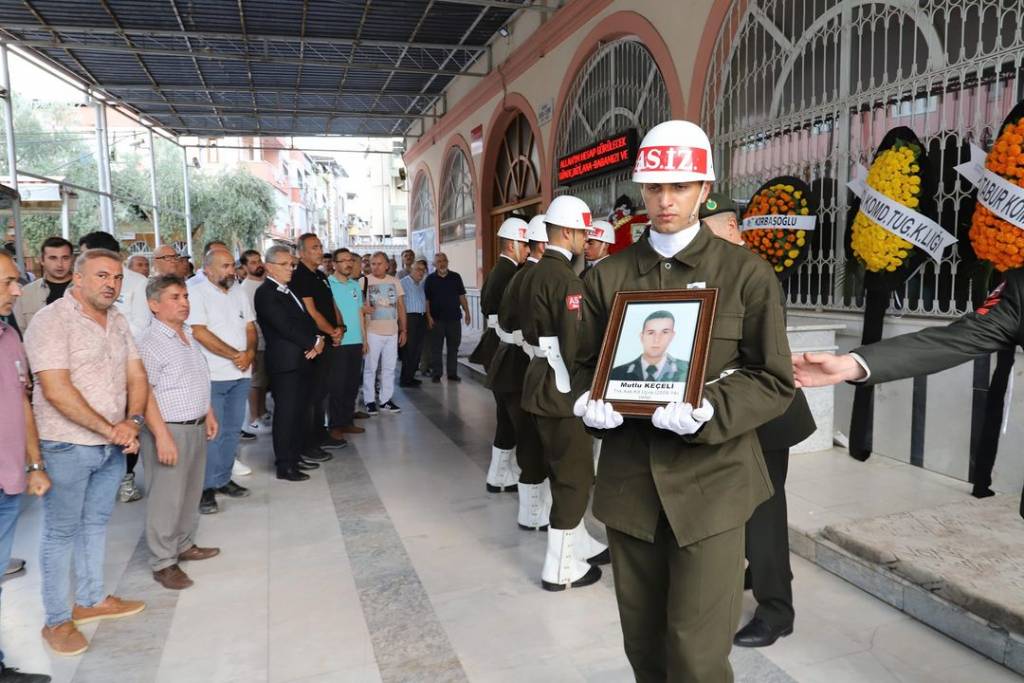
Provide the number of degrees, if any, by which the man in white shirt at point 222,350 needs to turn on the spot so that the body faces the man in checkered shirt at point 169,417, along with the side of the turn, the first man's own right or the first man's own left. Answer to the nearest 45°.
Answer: approximately 45° to the first man's own right

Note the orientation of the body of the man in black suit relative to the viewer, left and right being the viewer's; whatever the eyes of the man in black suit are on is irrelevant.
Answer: facing to the right of the viewer

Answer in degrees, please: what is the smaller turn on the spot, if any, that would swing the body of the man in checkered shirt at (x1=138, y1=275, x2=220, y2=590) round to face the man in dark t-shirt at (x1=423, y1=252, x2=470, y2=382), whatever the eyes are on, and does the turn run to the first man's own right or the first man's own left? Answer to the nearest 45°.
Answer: approximately 90° to the first man's own left

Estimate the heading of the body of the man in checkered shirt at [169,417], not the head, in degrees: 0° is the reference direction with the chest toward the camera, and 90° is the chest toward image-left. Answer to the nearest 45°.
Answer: approximately 315°

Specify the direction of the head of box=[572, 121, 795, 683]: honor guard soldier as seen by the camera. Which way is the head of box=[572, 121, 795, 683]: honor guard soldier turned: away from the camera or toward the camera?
toward the camera

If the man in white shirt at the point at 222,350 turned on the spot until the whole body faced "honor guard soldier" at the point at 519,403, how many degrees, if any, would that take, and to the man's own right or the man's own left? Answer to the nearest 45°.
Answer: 0° — they already face them
